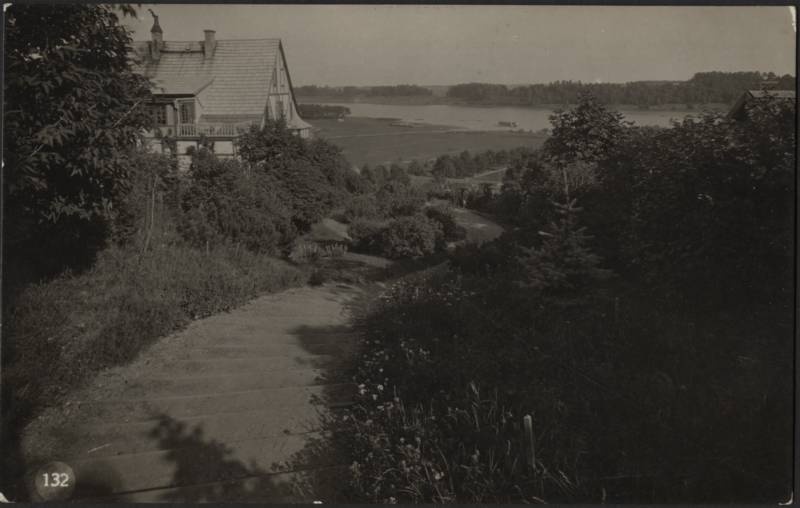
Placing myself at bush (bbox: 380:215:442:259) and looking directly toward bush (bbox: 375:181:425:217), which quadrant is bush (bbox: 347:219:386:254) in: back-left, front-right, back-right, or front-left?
front-left
